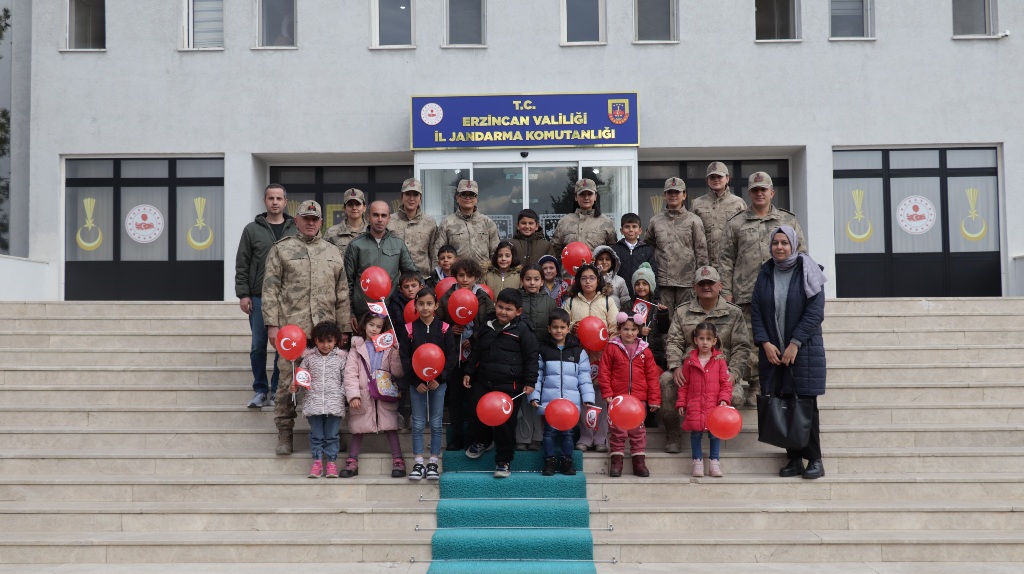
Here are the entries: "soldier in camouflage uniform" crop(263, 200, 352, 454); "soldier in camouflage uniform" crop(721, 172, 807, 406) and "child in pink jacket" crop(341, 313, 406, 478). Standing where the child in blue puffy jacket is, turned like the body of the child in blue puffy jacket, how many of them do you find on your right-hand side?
2

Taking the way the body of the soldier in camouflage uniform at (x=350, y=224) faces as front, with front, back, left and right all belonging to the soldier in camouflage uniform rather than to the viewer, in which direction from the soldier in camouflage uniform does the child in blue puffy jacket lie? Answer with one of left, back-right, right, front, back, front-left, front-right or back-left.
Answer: front-left

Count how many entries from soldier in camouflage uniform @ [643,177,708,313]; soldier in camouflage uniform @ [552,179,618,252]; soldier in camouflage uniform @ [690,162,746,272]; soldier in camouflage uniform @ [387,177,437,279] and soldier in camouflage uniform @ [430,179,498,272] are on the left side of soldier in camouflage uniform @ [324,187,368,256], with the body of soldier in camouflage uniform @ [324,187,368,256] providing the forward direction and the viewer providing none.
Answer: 5

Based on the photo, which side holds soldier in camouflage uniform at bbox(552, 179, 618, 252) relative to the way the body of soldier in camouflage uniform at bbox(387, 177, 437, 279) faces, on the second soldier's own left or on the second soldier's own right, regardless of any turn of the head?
on the second soldier's own left

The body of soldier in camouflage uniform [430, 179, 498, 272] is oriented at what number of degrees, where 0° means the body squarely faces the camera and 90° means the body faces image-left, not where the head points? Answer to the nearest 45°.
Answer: approximately 0°

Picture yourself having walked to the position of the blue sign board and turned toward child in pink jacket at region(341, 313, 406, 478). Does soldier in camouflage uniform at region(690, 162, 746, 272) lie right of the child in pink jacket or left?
left

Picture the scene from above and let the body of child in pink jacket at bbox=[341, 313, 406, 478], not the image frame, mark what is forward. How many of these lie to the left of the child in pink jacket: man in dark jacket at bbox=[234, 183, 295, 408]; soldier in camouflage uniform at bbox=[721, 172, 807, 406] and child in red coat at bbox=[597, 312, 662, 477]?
2

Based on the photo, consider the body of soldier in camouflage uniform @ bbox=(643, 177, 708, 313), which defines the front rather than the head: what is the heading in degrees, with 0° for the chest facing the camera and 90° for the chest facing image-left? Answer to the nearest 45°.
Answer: approximately 0°

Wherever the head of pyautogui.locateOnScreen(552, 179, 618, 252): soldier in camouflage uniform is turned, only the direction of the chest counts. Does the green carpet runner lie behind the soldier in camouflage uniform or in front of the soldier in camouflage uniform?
in front

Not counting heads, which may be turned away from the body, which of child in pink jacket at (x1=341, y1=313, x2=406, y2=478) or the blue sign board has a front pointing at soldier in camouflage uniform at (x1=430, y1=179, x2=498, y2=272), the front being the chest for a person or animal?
the blue sign board

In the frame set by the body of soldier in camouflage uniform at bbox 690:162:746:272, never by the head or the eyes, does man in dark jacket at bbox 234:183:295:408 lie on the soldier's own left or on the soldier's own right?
on the soldier's own right

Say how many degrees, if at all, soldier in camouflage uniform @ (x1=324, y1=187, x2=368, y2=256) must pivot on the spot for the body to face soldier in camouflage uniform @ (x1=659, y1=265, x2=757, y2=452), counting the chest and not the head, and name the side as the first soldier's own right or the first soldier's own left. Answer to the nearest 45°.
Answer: approximately 45° to the first soldier's own left
